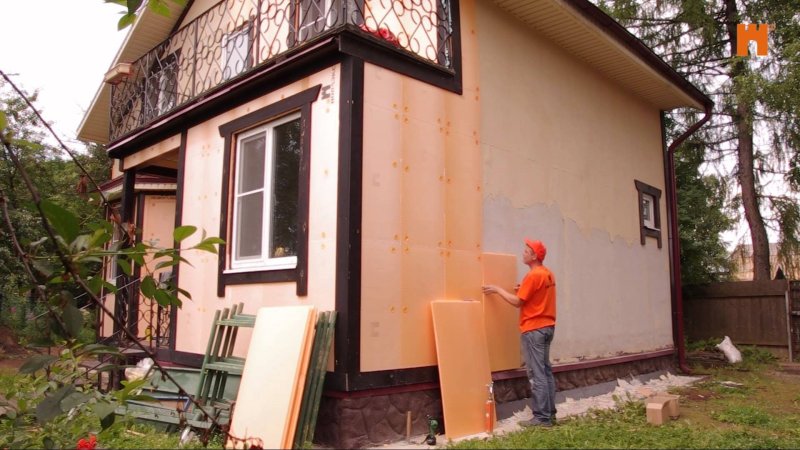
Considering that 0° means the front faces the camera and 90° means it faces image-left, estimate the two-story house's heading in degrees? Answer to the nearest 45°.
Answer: approximately 45°

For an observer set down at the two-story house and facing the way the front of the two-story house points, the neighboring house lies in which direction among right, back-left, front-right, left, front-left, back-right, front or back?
back

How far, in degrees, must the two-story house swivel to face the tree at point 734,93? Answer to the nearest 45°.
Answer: approximately 180°

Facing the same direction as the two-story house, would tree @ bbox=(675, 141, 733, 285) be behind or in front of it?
behind

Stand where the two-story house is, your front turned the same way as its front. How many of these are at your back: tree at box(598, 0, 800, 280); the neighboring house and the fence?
3

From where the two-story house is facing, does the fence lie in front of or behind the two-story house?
behind
